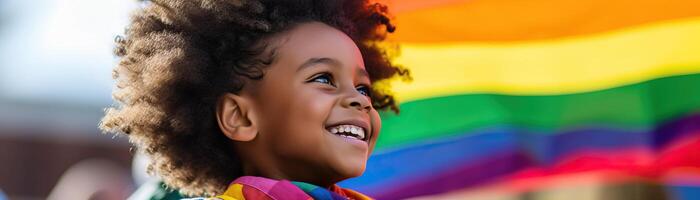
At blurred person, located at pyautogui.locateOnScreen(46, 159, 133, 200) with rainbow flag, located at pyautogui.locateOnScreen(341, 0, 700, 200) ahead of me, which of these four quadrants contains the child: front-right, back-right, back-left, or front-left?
front-right

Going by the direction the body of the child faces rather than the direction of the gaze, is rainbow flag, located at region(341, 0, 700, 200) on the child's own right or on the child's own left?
on the child's own left

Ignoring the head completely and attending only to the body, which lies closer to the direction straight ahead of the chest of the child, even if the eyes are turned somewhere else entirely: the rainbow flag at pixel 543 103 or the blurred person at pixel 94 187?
the rainbow flag

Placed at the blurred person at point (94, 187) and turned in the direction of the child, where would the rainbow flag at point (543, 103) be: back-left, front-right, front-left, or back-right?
front-left

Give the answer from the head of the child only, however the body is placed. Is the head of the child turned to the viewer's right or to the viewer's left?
to the viewer's right

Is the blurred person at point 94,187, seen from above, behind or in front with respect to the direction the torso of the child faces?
behind

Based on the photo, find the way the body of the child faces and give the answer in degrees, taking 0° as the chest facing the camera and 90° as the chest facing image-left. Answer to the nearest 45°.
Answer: approximately 315°
